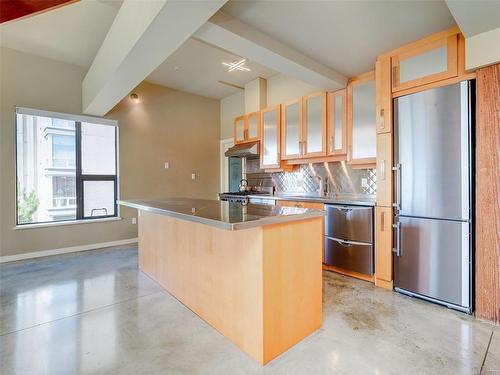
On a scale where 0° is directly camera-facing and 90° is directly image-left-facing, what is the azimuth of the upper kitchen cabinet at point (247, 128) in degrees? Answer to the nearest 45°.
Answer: approximately 45°

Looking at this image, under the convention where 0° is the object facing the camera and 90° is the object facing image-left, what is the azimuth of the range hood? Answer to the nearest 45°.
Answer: approximately 45°

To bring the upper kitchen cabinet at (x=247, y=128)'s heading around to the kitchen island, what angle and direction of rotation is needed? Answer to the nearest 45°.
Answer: approximately 45° to its left

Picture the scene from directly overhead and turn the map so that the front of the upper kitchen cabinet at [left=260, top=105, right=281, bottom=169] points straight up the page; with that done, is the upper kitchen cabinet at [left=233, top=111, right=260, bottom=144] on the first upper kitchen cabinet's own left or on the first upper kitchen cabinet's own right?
on the first upper kitchen cabinet's own right

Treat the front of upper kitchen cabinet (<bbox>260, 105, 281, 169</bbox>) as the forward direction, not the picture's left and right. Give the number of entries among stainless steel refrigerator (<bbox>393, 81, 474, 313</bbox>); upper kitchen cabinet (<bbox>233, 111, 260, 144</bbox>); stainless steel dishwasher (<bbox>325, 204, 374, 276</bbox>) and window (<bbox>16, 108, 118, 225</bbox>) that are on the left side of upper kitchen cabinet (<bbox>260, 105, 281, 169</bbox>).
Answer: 2

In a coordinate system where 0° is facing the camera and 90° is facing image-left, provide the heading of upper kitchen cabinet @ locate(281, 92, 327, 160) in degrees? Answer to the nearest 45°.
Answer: approximately 45°
